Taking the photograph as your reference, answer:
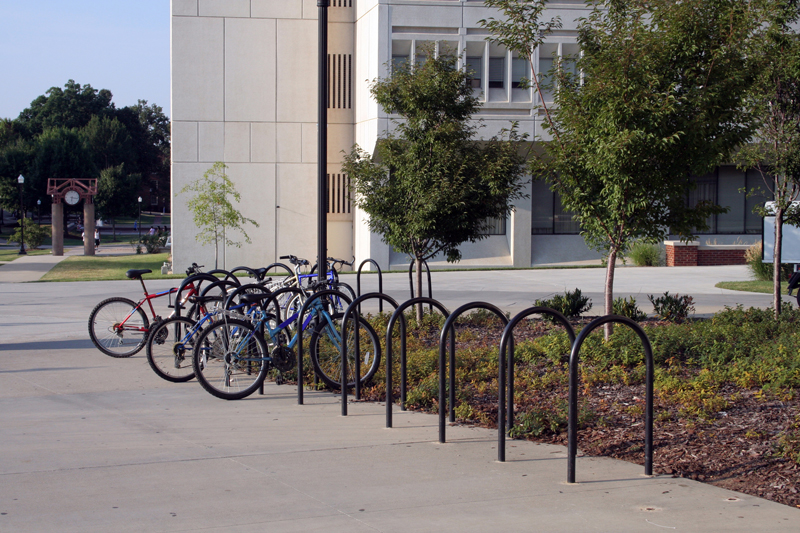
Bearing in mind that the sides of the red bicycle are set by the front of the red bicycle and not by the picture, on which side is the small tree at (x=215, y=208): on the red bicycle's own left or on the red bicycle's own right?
on the red bicycle's own left

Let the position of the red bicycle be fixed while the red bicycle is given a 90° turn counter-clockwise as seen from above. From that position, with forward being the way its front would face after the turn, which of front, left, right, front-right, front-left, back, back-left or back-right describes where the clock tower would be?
front

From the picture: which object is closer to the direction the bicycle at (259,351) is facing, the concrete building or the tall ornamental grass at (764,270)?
the tall ornamental grass

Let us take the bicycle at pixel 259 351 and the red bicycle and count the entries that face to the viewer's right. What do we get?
2

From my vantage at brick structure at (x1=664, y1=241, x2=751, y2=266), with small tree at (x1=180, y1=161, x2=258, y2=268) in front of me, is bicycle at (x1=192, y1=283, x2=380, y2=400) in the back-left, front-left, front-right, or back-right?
front-left

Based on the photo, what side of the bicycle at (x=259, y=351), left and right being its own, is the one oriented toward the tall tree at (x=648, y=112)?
front

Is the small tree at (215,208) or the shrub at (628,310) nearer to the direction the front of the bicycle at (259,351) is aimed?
the shrub

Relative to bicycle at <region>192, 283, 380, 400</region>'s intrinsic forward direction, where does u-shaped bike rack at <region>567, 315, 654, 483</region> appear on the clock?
The u-shaped bike rack is roughly at 2 o'clock from the bicycle.

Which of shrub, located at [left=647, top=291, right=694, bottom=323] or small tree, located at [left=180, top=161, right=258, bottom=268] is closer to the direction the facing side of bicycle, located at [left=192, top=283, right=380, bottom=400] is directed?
the shrub

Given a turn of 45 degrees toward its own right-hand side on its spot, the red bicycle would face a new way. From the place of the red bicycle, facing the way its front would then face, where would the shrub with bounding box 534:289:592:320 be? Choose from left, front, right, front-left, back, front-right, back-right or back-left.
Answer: front-left

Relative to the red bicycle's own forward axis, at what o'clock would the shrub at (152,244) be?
The shrub is roughly at 9 o'clock from the red bicycle.

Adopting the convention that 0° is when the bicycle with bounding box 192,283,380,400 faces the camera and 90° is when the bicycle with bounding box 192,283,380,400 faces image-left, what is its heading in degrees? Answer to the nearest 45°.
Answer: approximately 270°

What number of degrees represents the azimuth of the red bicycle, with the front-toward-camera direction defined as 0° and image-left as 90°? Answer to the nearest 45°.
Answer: approximately 270°

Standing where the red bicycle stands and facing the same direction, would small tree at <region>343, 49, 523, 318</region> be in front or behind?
in front
